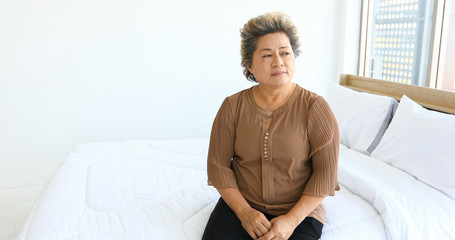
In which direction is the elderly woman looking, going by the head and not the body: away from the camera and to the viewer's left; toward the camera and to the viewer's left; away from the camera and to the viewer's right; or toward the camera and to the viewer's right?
toward the camera and to the viewer's right

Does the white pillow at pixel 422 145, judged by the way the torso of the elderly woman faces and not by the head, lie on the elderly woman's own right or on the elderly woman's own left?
on the elderly woman's own left

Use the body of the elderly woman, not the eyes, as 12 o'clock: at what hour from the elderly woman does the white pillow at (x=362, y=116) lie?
The white pillow is roughly at 7 o'clock from the elderly woman.

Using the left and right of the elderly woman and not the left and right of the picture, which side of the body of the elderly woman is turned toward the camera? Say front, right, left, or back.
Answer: front

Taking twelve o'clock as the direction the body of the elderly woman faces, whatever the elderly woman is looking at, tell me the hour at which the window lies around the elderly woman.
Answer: The window is roughly at 7 o'clock from the elderly woman.
